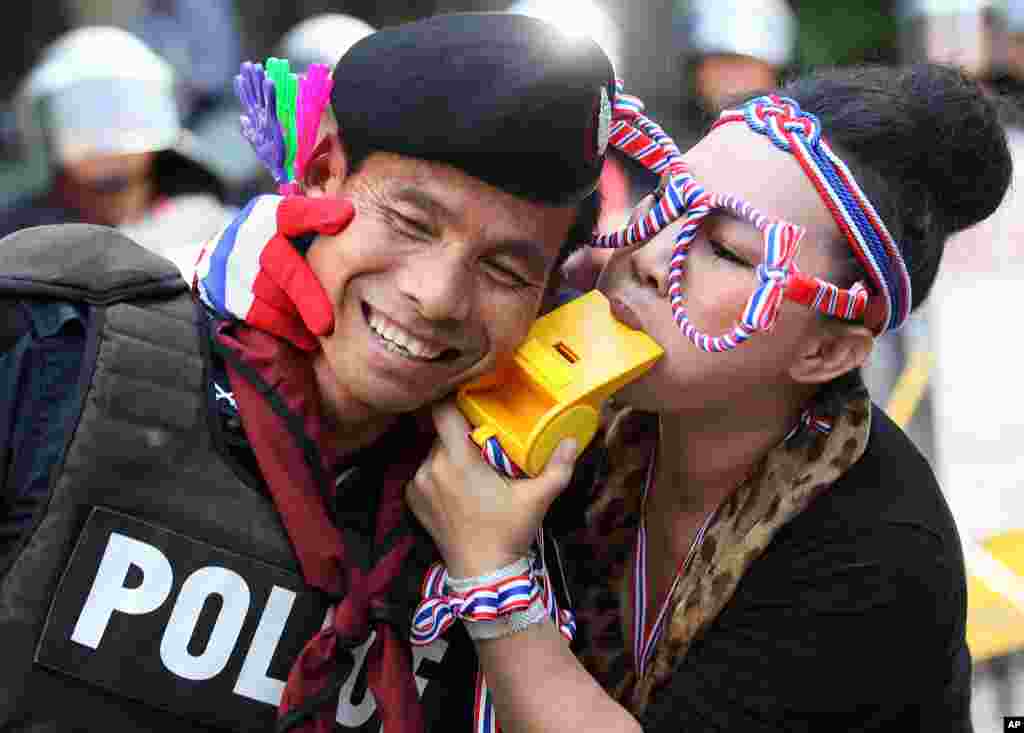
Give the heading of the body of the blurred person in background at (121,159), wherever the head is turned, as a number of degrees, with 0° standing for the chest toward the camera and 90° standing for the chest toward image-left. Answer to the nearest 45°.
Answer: approximately 0°

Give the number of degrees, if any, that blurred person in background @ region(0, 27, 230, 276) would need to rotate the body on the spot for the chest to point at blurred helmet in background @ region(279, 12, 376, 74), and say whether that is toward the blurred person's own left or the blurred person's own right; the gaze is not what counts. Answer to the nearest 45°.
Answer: approximately 135° to the blurred person's own left

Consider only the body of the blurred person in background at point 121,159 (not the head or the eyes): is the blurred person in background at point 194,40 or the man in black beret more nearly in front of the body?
the man in black beret

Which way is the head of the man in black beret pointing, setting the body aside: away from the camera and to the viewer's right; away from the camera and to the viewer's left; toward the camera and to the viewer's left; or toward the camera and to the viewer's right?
toward the camera and to the viewer's right

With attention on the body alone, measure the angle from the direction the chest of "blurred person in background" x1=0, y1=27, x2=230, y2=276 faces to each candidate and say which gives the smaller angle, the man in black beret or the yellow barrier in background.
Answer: the man in black beret

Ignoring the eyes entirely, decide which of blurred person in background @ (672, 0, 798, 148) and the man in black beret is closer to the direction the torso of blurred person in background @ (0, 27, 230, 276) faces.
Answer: the man in black beret
